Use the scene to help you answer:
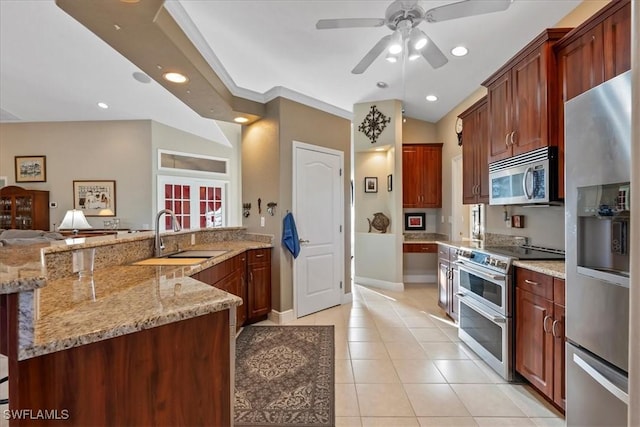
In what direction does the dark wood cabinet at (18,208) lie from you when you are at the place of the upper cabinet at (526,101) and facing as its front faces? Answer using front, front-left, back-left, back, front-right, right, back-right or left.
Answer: front-right

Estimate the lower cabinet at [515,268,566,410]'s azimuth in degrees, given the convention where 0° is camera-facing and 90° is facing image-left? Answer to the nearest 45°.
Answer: approximately 45°

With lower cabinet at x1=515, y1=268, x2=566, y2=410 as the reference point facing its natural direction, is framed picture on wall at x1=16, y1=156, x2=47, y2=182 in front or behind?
in front

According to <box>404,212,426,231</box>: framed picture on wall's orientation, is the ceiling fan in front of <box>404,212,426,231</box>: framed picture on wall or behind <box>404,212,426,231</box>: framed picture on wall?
in front

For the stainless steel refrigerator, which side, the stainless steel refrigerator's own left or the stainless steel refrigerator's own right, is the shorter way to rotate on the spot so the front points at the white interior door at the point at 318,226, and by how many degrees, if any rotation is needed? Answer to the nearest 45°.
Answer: approximately 45° to the stainless steel refrigerator's own right

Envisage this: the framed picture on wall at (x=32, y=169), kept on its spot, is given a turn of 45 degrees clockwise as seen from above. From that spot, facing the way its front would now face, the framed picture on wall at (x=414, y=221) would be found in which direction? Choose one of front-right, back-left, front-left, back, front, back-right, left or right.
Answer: left

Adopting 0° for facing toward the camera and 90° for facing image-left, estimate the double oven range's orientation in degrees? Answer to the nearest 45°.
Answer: approximately 45°

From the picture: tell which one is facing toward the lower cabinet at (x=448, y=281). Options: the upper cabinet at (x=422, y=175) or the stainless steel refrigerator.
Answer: the upper cabinet

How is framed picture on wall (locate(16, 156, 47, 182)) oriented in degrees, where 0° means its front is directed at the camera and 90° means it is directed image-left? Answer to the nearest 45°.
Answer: approximately 0°
